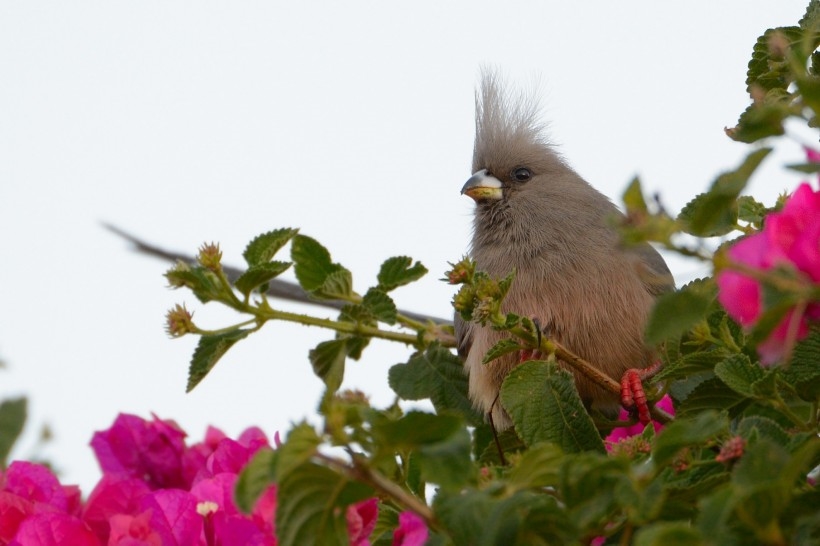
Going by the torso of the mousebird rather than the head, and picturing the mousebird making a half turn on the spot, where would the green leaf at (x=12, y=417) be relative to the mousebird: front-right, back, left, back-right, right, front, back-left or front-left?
left

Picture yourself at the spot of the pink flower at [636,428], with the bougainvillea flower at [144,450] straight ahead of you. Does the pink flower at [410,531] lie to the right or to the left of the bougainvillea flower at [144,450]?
left

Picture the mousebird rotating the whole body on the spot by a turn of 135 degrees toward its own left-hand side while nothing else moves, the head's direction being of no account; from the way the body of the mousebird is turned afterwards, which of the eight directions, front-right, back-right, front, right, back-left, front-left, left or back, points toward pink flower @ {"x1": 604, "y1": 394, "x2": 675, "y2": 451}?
right

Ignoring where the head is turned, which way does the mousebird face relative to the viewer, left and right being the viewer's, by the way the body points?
facing the viewer and to the left of the viewer

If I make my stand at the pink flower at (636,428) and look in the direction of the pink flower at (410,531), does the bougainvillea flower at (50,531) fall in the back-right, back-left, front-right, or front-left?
front-right

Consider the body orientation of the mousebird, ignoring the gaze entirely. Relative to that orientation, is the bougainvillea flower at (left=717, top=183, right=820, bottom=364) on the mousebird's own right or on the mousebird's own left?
on the mousebird's own left
